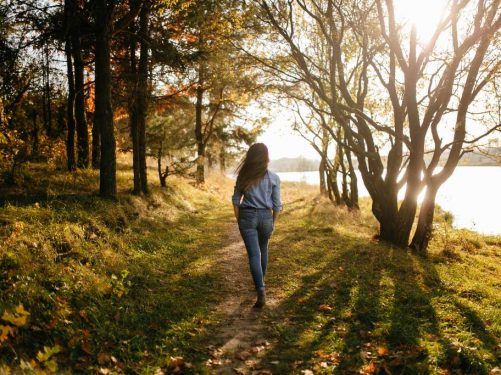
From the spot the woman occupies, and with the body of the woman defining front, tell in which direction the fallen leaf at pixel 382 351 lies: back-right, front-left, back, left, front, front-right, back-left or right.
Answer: back-right

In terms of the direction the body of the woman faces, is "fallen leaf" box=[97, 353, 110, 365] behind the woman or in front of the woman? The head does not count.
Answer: behind

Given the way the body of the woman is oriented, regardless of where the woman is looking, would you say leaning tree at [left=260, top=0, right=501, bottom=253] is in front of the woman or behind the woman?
in front

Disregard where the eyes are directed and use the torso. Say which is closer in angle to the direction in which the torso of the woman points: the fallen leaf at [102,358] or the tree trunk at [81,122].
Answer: the tree trunk

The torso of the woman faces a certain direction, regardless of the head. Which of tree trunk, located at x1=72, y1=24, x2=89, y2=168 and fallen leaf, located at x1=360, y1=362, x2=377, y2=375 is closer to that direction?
the tree trunk

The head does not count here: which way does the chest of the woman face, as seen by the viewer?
away from the camera

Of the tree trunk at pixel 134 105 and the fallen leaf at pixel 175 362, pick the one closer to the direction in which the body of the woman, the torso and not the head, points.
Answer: the tree trunk

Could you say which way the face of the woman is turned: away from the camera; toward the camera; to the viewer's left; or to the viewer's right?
away from the camera

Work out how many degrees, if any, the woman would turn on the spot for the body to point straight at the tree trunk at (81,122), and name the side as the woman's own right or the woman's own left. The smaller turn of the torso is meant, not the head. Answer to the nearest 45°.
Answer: approximately 45° to the woman's own left
